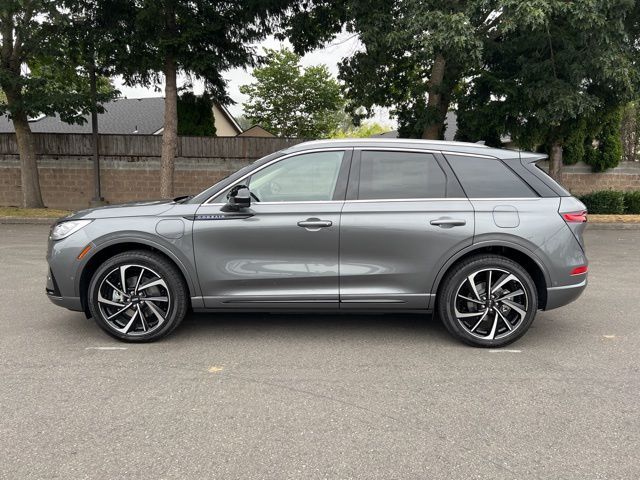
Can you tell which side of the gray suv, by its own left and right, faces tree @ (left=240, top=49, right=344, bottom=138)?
right

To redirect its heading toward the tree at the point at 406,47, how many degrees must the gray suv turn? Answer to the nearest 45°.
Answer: approximately 90° to its right

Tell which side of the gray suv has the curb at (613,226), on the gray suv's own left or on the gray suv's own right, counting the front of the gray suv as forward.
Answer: on the gray suv's own right

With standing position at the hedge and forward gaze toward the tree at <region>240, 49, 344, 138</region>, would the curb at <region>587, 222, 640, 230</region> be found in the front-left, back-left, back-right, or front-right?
back-left

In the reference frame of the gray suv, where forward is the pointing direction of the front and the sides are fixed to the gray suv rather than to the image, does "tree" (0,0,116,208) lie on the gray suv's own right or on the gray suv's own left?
on the gray suv's own right

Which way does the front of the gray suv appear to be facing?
to the viewer's left
